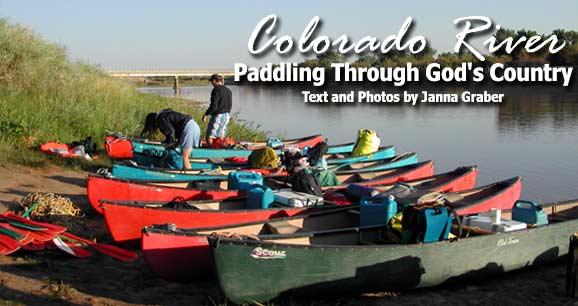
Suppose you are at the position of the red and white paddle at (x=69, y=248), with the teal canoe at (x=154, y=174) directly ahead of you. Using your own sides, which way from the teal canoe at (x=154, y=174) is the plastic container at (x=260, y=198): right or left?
right

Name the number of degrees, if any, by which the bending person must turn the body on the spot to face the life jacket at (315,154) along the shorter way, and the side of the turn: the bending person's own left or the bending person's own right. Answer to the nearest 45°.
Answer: approximately 180°

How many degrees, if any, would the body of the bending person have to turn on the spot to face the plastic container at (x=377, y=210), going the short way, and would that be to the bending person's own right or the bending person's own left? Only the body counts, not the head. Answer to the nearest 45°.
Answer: approximately 135° to the bending person's own left

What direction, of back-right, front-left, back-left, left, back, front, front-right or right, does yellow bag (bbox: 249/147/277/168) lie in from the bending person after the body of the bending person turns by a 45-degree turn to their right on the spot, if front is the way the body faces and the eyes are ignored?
back-right

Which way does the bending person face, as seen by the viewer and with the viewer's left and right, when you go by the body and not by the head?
facing to the left of the viewer

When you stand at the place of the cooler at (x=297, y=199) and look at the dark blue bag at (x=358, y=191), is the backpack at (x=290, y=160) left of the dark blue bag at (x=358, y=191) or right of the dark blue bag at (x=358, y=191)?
left

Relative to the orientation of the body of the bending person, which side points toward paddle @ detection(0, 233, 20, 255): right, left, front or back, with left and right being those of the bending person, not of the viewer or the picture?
left
